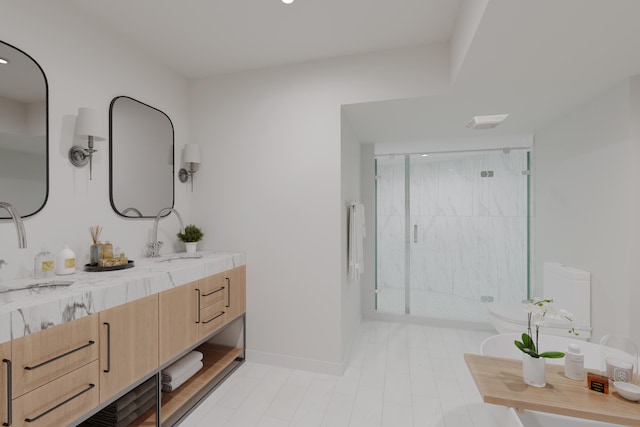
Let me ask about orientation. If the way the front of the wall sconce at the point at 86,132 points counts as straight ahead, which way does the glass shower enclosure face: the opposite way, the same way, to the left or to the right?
to the right

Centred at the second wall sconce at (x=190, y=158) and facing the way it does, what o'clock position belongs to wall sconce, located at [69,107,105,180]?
The wall sconce is roughly at 3 o'clock from the second wall sconce.

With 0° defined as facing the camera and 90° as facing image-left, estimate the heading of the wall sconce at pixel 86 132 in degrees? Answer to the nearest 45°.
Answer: approximately 315°

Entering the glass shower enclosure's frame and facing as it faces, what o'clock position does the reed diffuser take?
The reed diffuser is roughly at 1 o'clock from the glass shower enclosure.

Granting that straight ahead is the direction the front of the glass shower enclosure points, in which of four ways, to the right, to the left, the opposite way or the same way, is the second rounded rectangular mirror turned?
to the left

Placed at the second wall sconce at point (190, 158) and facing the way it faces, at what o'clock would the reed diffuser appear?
The reed diffuser is roughly at 3 o'clock from the second wall sconce.
